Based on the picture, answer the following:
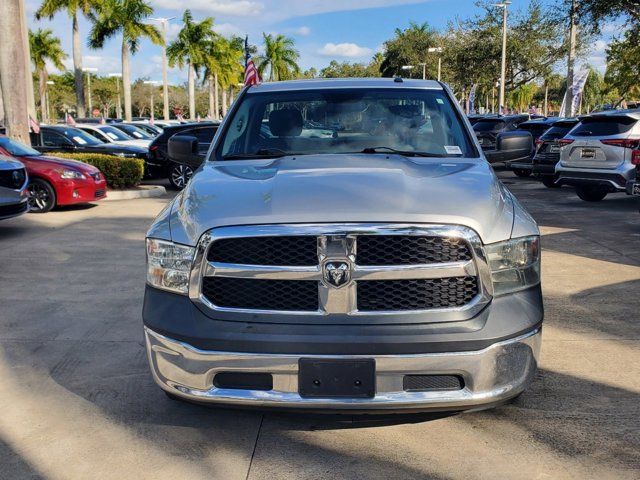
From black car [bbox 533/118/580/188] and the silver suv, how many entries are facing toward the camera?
0

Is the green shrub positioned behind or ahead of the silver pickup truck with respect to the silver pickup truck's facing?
behind

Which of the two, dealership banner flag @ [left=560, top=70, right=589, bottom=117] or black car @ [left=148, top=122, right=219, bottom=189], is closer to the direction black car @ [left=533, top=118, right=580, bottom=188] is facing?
the dealership banner flag

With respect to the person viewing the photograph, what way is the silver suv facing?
facing away from the viewer and to the right of the viewer

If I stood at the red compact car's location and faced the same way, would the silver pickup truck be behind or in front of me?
in front

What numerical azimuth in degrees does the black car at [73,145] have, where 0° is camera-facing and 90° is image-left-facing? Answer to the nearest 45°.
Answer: approximately 315°

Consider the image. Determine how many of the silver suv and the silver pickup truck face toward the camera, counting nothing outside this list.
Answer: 1

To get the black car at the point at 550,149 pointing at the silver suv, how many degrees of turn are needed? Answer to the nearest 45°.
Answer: approximately 135° to its right

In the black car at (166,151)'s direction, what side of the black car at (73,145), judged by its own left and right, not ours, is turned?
front

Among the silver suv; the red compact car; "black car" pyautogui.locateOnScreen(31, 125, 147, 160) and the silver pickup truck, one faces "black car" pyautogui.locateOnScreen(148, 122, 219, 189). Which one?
"black car" pyautogui.locateOnScreen(31, 125, 147, 160)

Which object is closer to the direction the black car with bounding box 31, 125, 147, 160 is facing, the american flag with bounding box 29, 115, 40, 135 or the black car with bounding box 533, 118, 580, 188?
the black car

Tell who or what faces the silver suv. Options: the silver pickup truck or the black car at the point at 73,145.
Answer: the black car

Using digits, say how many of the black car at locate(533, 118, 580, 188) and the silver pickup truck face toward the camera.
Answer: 1
